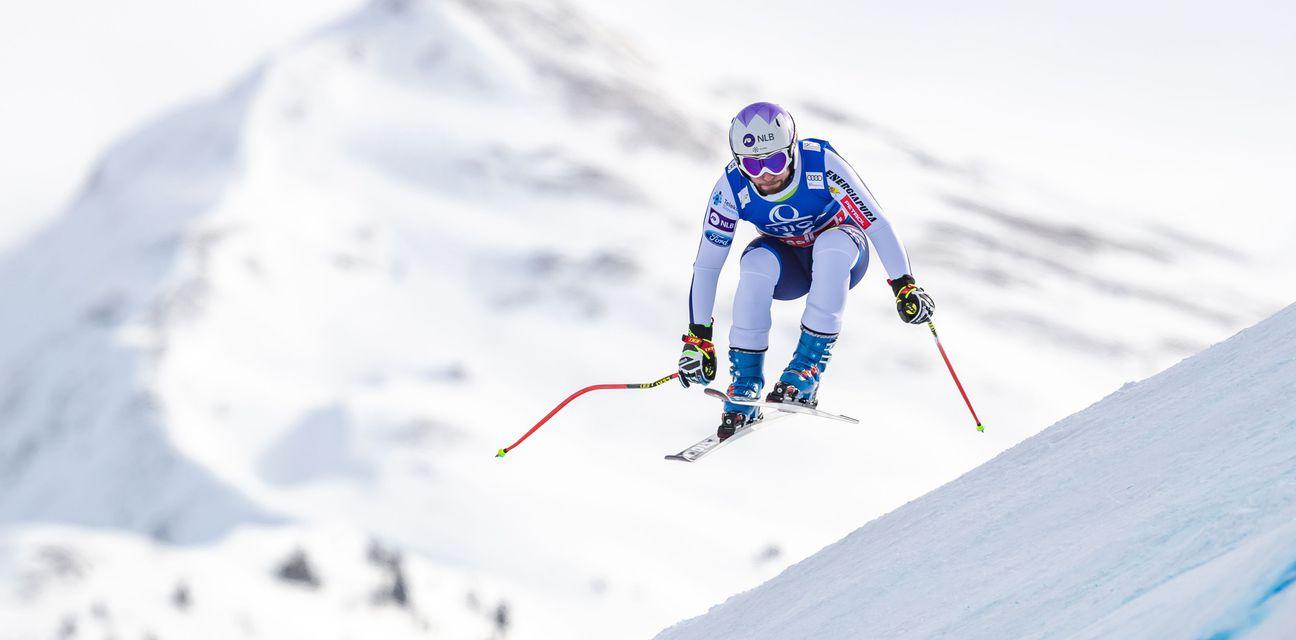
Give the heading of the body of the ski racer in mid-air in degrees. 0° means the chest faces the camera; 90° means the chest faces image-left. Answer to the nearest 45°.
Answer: approximately 45°
